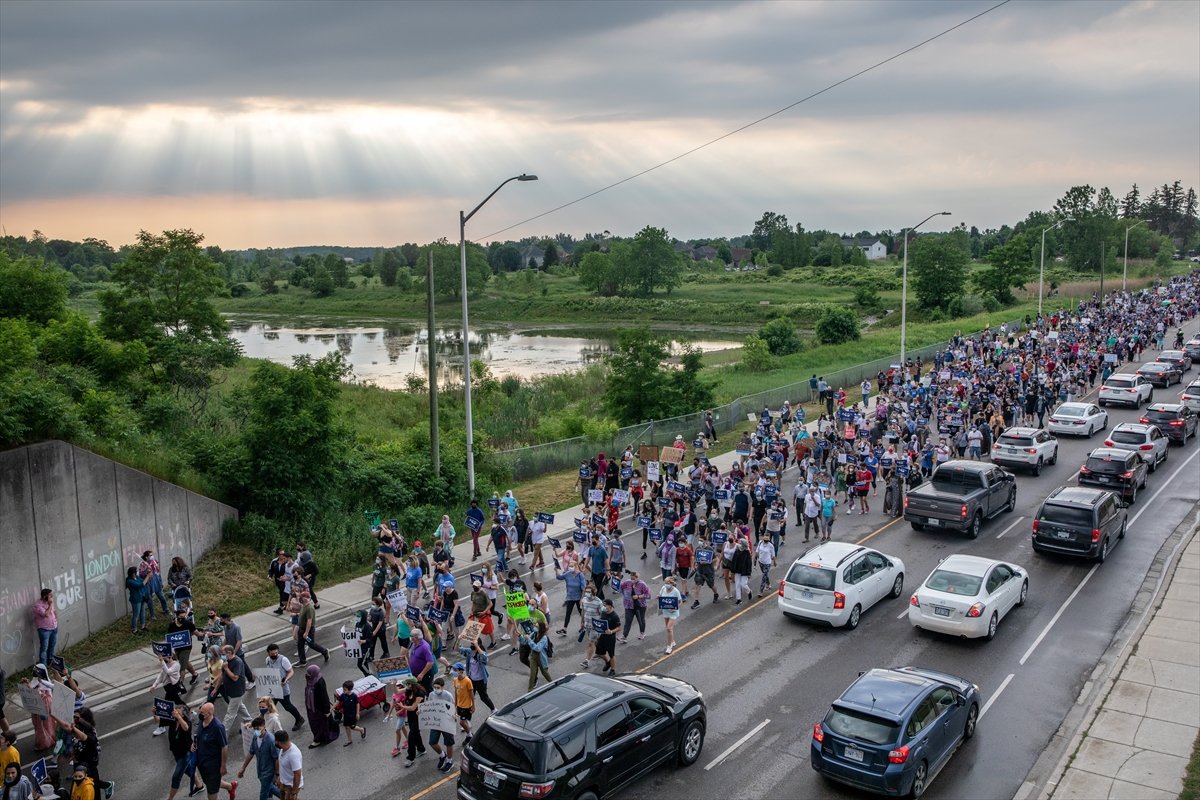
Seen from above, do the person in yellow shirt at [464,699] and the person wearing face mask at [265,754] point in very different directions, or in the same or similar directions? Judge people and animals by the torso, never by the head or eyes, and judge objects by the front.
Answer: same or similar directions

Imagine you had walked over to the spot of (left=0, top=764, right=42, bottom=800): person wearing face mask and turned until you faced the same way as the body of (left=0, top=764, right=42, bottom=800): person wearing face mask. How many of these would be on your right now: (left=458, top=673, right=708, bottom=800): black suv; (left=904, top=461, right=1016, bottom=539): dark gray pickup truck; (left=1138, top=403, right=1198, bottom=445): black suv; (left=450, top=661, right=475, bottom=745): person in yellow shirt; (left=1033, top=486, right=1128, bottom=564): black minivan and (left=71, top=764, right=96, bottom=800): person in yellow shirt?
0

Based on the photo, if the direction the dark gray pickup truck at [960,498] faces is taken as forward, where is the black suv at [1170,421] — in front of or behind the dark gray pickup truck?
in front

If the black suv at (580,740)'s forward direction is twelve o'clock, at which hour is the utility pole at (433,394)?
The utility pole is roughly at 10 o'clock from the black suv.

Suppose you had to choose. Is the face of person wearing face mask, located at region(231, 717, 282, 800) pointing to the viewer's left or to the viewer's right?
to the viewer's left

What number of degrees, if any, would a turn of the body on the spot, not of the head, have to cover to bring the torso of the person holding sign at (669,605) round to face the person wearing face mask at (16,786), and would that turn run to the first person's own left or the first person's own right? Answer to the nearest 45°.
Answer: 0° — they already face them

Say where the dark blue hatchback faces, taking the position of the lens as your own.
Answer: facing away from the viewer and to the right of the viewer

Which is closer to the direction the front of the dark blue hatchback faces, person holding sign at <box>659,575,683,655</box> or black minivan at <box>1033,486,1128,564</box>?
the black minivan

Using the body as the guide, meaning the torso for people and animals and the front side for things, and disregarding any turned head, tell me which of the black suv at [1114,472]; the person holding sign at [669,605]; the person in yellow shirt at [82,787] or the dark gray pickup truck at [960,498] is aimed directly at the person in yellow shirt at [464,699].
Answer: the person holding sign

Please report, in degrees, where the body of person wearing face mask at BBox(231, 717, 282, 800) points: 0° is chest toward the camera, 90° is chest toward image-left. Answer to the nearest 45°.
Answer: approximately 45°

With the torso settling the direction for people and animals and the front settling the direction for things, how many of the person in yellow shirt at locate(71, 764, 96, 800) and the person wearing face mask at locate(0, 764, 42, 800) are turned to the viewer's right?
0

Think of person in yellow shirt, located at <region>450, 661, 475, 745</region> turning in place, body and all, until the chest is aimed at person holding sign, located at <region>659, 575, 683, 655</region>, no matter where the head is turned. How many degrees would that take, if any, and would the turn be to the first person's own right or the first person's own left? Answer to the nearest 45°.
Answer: approximately 180°

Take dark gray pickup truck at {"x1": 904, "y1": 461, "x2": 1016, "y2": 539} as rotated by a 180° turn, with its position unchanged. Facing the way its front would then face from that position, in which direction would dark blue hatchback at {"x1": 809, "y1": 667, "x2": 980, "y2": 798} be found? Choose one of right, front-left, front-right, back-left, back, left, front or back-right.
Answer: front-left

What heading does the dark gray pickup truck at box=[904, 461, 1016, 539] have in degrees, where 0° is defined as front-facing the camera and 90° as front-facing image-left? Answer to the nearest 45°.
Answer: approximately 225°

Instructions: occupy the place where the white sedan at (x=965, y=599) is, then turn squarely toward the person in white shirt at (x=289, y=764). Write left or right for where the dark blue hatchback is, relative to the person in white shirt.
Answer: left

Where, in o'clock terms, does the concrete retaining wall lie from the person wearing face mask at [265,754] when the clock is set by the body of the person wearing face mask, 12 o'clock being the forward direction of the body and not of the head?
The concrete retaining wall is roughly at 4 o'clock from the person wearing face mask.

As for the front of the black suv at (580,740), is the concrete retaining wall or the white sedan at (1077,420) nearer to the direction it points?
the white sedan

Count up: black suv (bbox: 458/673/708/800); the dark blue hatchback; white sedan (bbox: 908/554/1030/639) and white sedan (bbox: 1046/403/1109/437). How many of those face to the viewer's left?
0

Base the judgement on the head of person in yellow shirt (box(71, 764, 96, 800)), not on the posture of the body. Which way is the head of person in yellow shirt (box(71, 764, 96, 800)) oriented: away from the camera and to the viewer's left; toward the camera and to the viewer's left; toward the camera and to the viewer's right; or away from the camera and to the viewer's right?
toward the camera and to the viewer's left

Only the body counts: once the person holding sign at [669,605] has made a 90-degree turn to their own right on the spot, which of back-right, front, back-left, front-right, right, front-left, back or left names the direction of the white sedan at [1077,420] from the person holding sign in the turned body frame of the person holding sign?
right

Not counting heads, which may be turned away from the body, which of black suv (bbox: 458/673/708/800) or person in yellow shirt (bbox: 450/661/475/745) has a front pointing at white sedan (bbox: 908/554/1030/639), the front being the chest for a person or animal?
the black suv
